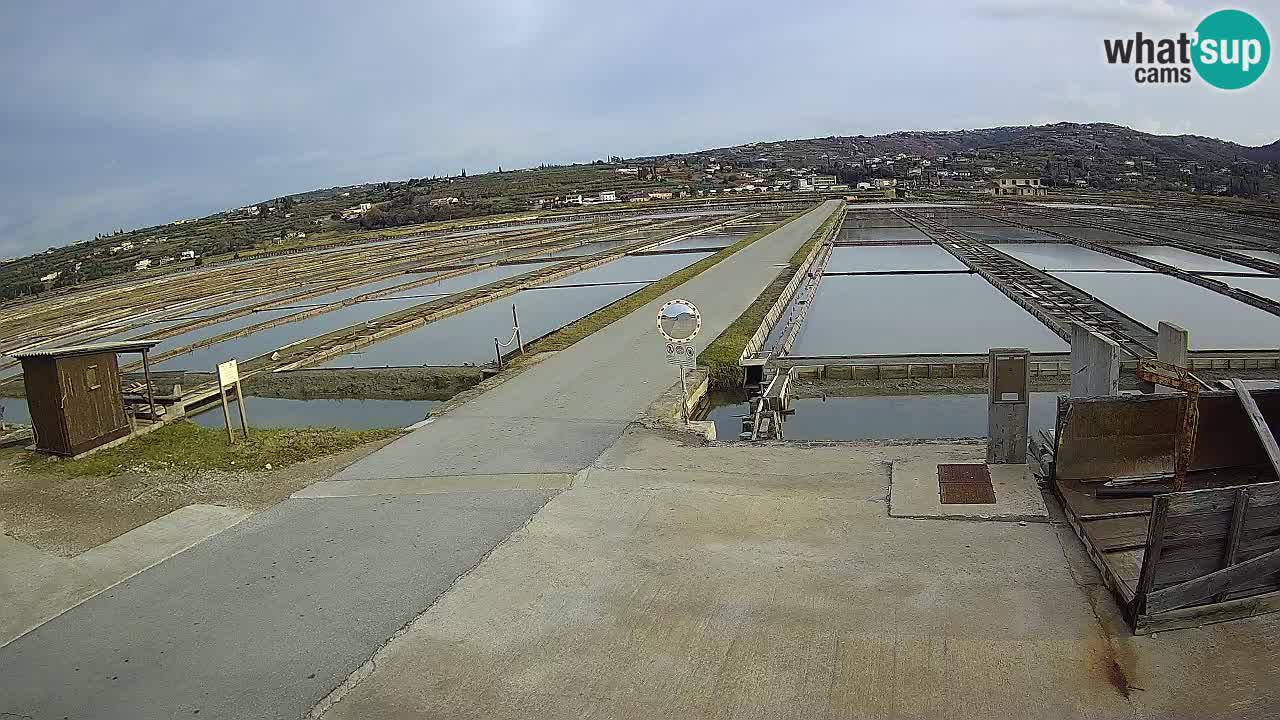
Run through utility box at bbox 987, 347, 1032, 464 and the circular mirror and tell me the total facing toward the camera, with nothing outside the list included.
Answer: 2

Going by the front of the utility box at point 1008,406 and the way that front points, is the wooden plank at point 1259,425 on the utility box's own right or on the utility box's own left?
on the utility box's own left

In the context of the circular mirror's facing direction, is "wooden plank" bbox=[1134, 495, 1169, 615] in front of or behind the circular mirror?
in front

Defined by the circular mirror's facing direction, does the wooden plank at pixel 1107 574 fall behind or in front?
in front

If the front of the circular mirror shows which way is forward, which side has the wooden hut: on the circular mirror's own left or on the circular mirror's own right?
on the circular mirror's own right

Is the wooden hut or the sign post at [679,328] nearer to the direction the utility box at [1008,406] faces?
the wooden hut

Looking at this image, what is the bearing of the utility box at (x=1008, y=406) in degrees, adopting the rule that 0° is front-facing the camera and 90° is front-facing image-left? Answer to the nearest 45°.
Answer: approximately 0°

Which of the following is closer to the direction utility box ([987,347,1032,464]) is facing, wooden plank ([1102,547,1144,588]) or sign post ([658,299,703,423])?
the wooden plank

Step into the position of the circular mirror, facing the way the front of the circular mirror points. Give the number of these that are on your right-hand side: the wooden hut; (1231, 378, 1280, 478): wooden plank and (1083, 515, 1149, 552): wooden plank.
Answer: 1

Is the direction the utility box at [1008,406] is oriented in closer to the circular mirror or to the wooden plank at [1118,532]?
the wooden plank

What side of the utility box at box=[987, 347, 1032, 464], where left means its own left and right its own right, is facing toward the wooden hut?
right
